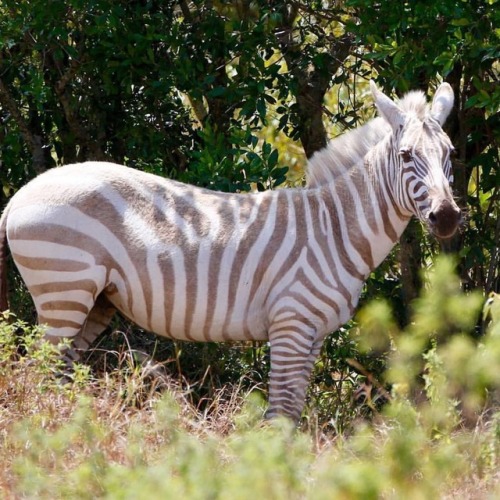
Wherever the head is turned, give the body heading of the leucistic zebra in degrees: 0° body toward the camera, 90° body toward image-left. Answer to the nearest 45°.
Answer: approximately 270°
